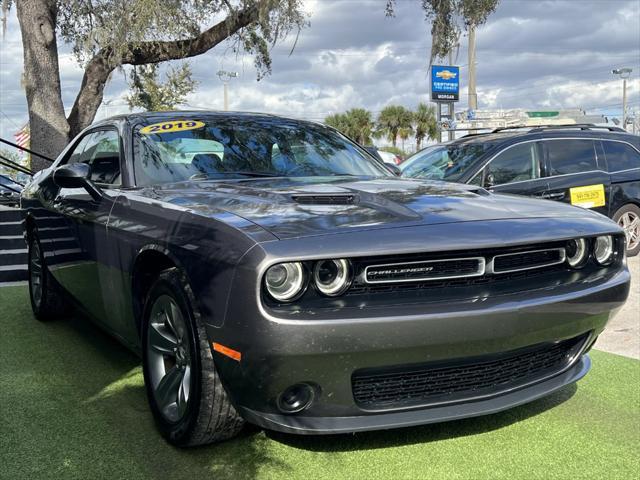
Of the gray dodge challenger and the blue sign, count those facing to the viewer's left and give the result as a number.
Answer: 0

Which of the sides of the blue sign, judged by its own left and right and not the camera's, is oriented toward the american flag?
right

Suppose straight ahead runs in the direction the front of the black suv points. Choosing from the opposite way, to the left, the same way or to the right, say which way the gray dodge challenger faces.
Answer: to the left

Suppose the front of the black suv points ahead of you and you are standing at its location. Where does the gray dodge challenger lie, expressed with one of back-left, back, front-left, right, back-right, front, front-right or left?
front-left

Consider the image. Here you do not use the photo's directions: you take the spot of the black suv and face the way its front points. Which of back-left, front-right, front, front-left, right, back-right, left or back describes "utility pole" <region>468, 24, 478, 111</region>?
back-right

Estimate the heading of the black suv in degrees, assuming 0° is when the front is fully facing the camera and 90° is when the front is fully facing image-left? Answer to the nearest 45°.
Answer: approximately 45°

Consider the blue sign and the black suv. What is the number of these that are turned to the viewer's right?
0

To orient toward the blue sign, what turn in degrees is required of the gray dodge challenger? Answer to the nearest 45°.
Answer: approximately 135° to its left

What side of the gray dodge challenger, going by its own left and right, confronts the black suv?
left

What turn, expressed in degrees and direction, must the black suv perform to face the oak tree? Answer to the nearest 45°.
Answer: approximately 45° to its right

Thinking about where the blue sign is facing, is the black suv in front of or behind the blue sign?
in front

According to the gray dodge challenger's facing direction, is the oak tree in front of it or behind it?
behind
